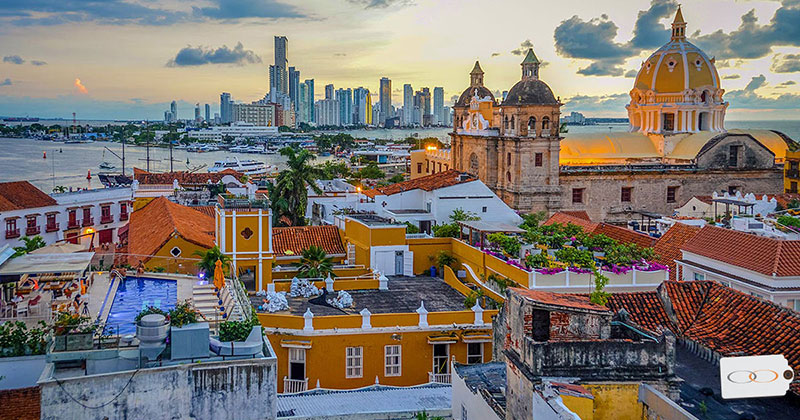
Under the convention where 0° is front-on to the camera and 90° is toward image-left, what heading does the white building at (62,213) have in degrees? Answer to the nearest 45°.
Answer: approximately 315°

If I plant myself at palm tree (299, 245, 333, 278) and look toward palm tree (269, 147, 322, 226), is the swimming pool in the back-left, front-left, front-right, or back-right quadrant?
back-left
